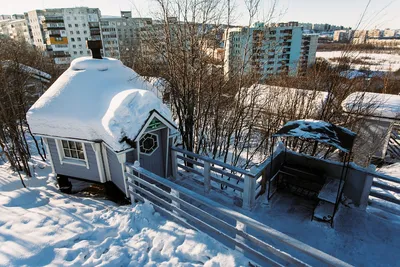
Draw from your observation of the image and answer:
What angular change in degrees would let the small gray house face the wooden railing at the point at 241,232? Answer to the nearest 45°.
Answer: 0° — it already faces it

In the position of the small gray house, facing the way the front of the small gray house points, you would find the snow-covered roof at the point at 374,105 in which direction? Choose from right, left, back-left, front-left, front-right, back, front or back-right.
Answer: front-left

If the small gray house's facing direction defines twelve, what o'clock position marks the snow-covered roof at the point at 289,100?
The snow-covered roof is roughly at 10 o'clock from the small gray house.

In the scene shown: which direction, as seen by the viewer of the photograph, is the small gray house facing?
facing the viewer and to the right of the viewer
